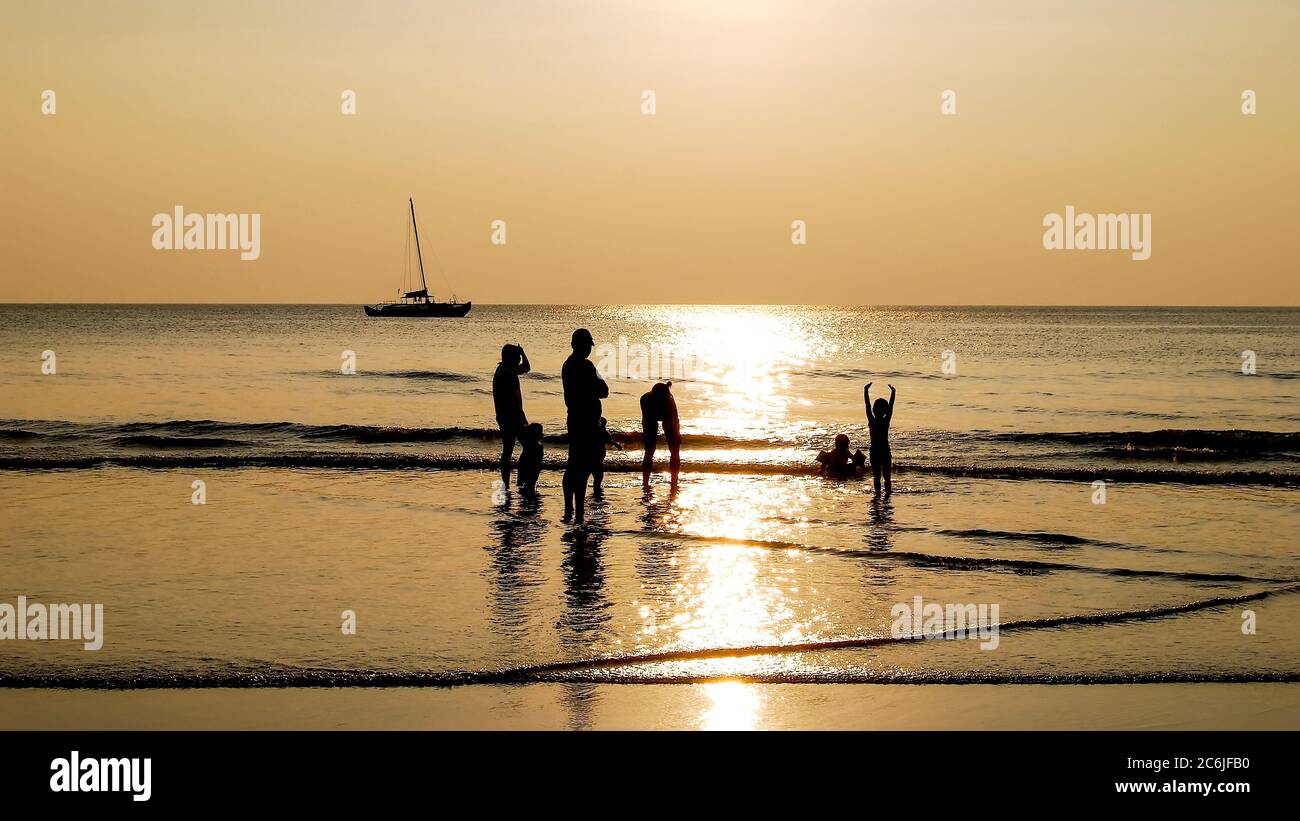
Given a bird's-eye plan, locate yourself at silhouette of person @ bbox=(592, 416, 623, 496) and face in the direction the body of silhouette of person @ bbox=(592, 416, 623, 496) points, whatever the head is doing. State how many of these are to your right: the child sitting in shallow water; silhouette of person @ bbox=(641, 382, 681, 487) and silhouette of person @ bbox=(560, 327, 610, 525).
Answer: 1

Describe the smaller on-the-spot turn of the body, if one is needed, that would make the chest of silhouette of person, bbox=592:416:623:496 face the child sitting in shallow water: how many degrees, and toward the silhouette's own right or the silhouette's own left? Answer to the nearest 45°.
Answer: approximately 45° to the silhouette's own left

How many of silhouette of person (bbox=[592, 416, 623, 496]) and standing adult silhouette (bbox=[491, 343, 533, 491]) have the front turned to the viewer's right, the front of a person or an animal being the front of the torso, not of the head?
2

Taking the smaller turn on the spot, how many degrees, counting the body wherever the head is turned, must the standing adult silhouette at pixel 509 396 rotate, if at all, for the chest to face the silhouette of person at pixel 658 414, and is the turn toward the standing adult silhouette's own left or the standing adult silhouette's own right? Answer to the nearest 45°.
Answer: approximately 45° to the standing adult silhouette's own left

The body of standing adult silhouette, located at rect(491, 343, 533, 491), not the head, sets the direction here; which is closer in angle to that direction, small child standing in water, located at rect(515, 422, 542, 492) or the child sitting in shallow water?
the child sitting in shallow water

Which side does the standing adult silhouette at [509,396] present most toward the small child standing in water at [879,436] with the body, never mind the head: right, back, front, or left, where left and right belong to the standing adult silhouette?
front

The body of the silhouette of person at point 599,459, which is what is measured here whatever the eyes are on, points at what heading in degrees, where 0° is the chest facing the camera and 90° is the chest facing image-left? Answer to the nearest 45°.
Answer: approximately 270°

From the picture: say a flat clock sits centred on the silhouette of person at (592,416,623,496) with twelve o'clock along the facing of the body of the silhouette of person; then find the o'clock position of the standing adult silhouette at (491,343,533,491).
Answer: The standing adult silhouette is roughly at 7 o'clock from the silhouette of person.

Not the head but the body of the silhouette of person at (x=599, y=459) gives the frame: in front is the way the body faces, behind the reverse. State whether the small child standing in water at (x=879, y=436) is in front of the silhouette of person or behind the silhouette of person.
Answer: in front

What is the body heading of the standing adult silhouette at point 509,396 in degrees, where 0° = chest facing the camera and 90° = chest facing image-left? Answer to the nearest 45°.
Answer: approximately 270°
